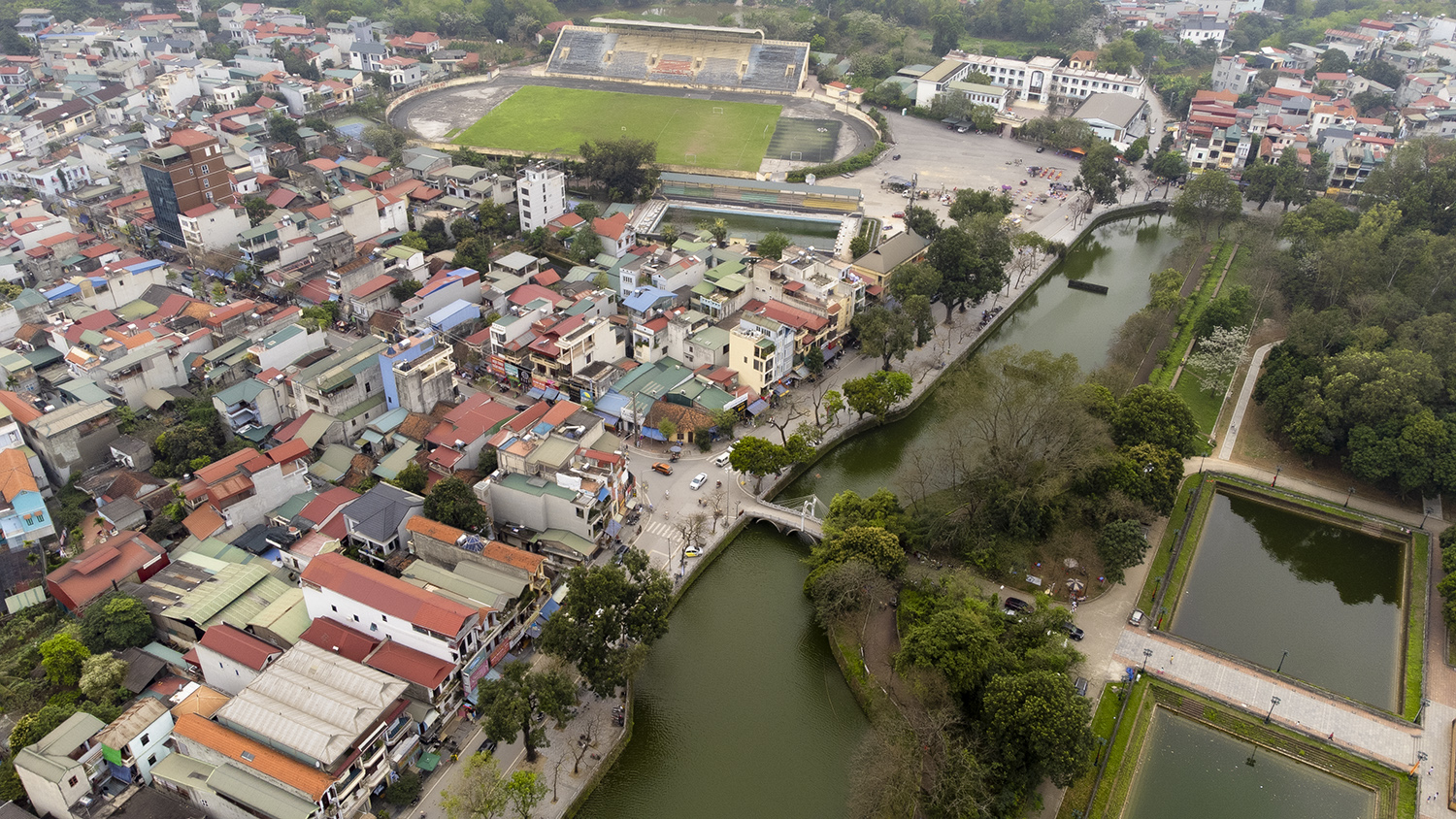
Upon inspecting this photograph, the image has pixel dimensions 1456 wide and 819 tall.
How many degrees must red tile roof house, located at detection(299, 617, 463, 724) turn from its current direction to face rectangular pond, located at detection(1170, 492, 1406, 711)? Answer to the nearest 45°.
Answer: approximately 45° to its left

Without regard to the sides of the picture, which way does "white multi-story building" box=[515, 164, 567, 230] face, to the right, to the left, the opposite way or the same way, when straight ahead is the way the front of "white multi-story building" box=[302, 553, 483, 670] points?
to the right

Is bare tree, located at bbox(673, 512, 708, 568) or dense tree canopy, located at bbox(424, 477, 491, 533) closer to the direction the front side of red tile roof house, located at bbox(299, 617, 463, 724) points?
the bare tree

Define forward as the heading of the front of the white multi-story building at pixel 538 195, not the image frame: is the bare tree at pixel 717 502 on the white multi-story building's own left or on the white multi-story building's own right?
on the white multi-story building's own left

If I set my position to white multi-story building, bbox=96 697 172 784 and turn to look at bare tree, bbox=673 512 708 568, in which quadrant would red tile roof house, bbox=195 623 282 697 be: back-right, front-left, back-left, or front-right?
front-left

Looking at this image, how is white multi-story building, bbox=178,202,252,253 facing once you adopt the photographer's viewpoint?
facing the viewer and to the left of the viewer

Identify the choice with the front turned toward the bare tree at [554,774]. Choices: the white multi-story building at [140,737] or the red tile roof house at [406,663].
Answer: the red tile roof house

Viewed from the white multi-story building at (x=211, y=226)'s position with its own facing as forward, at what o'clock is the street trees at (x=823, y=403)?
The street trees is roughly at 9 o'clock from the white multi-story building.

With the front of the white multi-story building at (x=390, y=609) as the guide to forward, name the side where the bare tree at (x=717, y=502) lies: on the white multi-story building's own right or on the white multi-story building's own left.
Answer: on the white multi-story building's own left

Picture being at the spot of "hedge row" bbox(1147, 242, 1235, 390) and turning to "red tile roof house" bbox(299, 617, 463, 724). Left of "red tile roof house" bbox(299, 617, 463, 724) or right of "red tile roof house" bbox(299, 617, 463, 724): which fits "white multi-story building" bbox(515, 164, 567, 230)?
right

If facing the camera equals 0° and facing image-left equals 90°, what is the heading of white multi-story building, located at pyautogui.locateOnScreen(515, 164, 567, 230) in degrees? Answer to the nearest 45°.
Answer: approximately 45°

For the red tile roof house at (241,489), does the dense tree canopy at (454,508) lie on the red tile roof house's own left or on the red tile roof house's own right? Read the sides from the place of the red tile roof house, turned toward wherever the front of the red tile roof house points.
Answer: on the red tile roof house's own left

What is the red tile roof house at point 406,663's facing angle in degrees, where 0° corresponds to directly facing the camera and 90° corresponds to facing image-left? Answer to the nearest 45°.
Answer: approximately 315°

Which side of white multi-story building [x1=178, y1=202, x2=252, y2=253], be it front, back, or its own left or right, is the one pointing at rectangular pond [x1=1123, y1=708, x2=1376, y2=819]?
left

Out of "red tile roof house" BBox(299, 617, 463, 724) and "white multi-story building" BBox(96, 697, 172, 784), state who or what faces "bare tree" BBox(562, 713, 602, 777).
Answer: the red tile roof house

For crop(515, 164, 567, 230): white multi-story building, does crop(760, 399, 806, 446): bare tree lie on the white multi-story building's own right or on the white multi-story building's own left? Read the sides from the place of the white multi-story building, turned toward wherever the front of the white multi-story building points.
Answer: on the white multi-story building's own left
